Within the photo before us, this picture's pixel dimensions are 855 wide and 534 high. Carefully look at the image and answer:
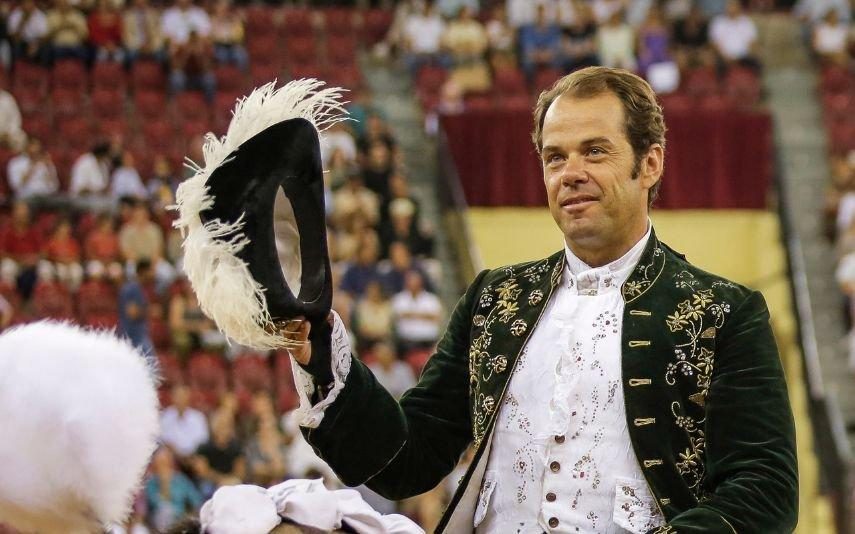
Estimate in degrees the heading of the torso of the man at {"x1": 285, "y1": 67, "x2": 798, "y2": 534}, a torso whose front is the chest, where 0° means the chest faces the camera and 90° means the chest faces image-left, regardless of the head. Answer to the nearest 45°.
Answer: approximately 45°

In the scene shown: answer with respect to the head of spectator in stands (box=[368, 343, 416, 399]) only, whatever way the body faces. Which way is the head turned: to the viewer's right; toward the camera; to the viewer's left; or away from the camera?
toward the camera

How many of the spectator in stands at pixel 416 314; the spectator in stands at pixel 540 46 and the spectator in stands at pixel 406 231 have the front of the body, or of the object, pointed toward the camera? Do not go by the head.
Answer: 3

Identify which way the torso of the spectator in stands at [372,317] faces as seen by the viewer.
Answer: toward the camera

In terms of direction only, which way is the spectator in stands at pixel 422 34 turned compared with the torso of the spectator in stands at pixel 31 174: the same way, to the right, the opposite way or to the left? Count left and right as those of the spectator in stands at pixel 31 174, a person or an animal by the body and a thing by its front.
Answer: the same way

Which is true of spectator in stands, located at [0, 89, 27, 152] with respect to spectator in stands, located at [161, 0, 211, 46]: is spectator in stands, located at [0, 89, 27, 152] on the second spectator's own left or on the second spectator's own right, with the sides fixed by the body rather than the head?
on the second spectator's own right

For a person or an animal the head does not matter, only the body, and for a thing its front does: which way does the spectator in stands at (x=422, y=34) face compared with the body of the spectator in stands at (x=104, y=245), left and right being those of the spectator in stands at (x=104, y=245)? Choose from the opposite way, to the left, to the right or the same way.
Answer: the same way

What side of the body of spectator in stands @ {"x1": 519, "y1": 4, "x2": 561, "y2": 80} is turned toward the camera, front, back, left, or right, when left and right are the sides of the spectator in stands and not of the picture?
front

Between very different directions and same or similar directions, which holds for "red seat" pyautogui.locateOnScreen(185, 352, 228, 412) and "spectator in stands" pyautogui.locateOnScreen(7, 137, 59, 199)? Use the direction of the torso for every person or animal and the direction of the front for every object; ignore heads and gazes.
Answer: same or similar directions

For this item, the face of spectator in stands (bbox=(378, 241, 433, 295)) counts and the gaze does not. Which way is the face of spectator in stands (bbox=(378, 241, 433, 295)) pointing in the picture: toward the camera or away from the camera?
toward the camera

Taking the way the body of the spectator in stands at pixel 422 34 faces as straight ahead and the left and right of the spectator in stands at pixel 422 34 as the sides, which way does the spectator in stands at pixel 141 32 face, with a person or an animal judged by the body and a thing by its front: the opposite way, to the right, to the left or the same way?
the same way

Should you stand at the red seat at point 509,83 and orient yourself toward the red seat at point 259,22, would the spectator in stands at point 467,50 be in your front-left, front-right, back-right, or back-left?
front-right

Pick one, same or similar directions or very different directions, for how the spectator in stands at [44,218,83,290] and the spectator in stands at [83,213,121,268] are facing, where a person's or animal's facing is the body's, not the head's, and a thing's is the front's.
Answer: same or similar directions

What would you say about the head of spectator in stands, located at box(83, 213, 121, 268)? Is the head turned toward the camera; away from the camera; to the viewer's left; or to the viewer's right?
toward the camera

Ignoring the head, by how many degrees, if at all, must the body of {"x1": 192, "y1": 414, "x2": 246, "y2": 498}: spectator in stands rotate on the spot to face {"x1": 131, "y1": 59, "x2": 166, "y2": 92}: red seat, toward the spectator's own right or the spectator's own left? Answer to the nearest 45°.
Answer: approximately 180°

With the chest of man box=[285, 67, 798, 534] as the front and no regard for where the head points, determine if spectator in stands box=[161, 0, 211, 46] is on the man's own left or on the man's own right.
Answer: on the man's own right

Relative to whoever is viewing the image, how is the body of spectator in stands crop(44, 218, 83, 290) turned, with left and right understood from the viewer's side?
facing the viewer

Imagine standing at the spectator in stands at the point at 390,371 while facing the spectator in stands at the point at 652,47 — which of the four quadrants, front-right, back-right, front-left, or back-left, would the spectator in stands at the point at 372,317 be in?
front-left

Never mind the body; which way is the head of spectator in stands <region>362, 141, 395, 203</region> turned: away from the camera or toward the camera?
toward the camera

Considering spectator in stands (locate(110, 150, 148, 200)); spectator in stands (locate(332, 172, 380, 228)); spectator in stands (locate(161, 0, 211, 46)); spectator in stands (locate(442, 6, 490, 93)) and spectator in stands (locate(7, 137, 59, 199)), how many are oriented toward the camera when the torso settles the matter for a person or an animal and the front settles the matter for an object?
5

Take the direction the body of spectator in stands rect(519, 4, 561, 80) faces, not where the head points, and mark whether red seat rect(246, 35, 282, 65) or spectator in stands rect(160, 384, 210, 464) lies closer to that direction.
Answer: the spectator in stands
